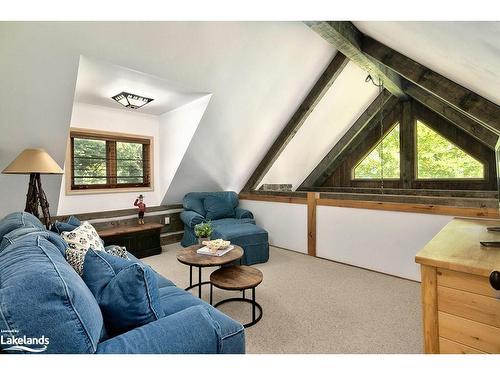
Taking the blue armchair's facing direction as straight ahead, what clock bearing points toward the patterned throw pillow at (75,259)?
The patterned throw pillow is roughly at 2 o'clock from the blue armchair.

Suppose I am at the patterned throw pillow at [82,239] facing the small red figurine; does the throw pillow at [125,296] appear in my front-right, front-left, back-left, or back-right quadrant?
back-right

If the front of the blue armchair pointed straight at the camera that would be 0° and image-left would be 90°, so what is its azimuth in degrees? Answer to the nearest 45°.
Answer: approximately 315°

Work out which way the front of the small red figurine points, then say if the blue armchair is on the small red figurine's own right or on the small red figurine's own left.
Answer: on the small red figurine's own left

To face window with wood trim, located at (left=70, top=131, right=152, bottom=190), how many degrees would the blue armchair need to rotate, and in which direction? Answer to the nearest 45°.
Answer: approximately 135° to its right

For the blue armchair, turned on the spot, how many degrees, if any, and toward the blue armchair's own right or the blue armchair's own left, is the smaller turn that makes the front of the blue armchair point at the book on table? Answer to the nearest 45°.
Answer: approximately 45° to the blue armchair's own right

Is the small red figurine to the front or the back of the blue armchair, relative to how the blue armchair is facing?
to the back
